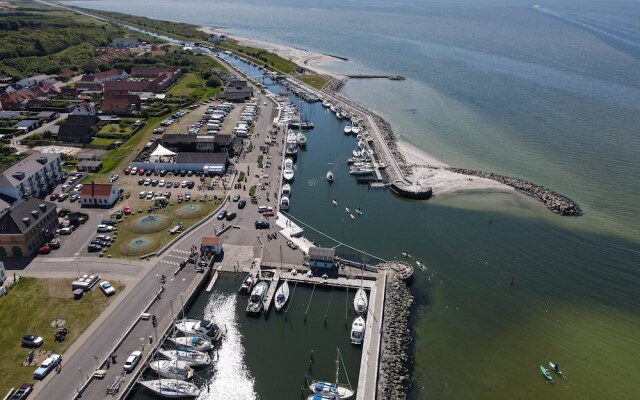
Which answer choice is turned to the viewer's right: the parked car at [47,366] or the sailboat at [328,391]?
the sailboat

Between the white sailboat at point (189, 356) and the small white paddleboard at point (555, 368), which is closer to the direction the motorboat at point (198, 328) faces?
the white sailboat

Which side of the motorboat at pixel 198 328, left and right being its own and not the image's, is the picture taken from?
left

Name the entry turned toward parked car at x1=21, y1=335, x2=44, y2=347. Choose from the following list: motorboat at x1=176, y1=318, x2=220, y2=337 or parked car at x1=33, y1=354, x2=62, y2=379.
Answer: the motorboat

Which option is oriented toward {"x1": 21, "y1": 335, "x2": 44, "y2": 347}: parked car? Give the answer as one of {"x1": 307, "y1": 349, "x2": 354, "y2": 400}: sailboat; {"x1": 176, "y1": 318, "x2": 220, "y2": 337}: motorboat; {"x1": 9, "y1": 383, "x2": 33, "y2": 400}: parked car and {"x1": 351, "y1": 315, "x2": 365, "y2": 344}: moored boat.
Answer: the motorboat

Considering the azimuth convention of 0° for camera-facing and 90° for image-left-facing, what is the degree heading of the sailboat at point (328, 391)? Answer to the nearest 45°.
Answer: approximately 270°

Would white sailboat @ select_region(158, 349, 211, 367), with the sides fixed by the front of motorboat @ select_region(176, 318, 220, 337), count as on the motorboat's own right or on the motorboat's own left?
on the motorboat's own left

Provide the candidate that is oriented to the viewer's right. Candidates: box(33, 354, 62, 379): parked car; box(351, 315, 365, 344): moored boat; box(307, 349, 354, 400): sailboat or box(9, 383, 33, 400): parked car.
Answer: the sailboat

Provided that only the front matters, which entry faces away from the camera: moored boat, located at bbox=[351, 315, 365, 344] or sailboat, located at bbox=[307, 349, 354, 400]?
the moored boat

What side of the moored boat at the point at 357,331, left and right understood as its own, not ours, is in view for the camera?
back
